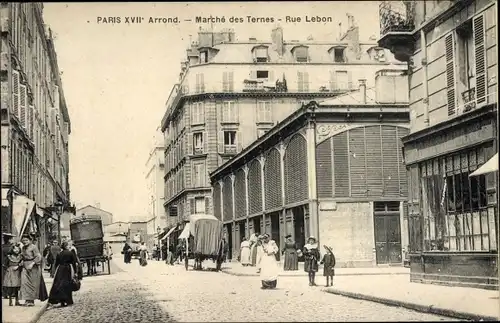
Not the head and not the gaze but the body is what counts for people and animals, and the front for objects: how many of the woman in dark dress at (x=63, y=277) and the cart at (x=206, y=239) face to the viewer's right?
0

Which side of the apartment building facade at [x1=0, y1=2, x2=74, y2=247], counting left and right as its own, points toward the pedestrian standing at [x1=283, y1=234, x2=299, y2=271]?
front

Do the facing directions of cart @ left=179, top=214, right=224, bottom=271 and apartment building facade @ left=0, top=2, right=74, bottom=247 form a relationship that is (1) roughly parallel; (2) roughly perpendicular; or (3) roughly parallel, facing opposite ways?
roughly perpendicular

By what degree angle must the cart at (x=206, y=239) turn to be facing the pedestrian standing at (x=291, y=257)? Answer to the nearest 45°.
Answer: approximately 135° to its right

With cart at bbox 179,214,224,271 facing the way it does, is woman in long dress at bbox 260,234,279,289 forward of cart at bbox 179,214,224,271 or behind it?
behind

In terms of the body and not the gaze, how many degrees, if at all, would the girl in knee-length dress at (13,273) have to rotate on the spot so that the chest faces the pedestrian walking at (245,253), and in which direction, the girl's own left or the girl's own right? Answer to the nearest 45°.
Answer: approximately 90° to the girl's own left

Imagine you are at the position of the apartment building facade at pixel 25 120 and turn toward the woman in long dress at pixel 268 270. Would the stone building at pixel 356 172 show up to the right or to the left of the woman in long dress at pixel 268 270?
left

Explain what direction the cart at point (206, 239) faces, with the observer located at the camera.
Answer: facing away from the viewer

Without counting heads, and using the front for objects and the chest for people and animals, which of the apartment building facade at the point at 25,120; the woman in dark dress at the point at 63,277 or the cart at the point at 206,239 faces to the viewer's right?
the apartment building facade

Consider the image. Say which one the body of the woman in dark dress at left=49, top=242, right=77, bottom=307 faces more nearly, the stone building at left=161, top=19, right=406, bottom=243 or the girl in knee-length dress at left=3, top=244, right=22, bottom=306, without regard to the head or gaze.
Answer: the stone building

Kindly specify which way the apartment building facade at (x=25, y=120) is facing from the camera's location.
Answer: facing to the right of the viewer

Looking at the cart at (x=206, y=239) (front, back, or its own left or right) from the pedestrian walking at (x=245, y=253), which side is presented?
right

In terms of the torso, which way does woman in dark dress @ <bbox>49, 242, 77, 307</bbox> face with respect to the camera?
away from the camera

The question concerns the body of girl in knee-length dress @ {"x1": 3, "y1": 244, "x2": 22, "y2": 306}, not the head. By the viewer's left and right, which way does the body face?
facing the viewer and to the right of the viewer

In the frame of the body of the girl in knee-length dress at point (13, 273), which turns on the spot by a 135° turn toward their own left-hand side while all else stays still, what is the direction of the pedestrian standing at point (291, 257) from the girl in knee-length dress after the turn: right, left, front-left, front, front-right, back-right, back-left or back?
front-right
